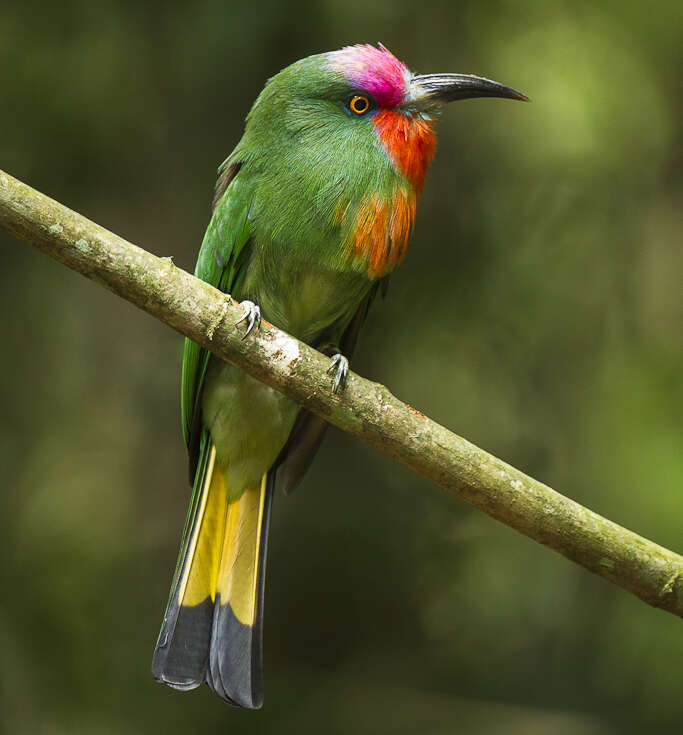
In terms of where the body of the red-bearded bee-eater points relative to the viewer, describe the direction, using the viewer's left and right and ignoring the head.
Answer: facing the viewer and to the right of the viewer
